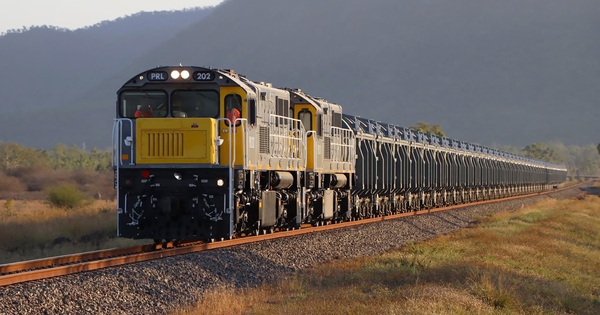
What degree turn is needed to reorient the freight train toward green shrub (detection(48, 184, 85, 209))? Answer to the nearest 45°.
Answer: approximately 90° to its right

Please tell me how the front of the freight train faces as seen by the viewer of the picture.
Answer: facing the viewer and to the left of the viewer
